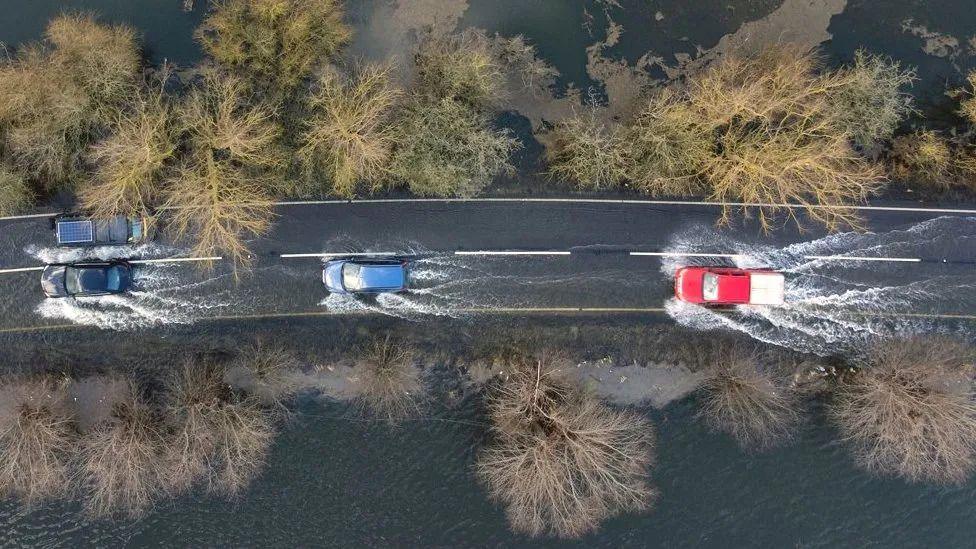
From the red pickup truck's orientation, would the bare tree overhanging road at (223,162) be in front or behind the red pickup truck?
in front

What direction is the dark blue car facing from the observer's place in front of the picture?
facing to the left of the viewer

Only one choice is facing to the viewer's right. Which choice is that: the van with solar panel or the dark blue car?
the van with solar panel

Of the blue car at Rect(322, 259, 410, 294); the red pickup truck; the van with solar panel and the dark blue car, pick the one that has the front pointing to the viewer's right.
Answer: the van with solar panel

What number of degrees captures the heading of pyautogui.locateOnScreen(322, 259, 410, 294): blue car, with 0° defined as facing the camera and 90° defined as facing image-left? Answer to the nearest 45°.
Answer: approximately 90°

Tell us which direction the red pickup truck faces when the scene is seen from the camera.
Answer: facing to the left of the viewer

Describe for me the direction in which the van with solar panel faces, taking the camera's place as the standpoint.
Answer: facing to the right of the viewer

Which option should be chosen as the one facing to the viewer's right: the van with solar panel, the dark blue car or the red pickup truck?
the van with solar panel

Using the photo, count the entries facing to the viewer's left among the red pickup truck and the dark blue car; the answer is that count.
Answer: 2
